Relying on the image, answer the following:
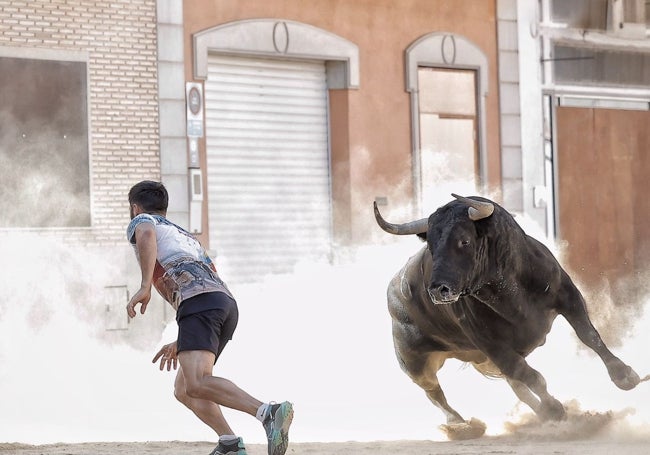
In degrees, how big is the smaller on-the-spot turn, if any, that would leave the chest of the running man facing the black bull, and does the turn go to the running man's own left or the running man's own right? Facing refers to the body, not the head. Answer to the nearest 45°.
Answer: approximately 90° to the running man's own right

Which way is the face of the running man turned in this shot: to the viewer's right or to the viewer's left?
to the viewer's left

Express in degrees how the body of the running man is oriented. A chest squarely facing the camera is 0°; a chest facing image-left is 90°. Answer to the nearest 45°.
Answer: approximately 135°
